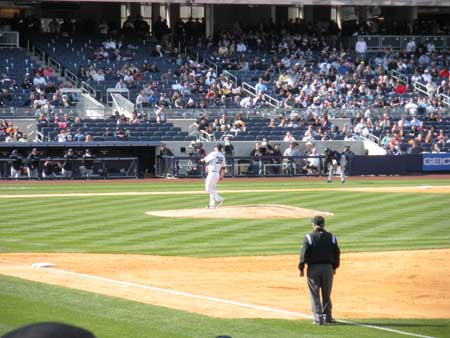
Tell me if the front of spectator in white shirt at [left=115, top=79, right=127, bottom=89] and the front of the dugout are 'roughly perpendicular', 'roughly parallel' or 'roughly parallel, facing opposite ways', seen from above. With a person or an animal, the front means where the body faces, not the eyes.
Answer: roughly parallel

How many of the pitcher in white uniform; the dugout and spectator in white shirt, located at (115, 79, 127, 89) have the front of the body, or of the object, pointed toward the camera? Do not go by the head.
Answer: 2

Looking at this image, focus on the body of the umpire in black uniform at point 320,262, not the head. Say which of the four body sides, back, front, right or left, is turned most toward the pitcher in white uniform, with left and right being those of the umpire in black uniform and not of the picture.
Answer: front

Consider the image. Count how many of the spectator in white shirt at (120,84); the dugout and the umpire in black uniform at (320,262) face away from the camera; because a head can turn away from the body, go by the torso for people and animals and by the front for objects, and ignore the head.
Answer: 1

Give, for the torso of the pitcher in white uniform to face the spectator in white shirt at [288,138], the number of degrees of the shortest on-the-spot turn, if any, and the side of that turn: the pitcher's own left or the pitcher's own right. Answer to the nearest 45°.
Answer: approximately 45° to the pitcher's own right

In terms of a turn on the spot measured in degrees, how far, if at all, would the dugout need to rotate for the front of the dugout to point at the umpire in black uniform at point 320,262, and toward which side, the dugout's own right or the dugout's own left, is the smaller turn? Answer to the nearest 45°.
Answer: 0° — it already faces them

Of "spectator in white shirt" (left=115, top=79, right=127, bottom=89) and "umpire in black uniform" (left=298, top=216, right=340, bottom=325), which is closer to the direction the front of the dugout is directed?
the umpire in black uniform

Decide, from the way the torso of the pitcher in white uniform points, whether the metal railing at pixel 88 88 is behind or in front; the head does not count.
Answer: in front

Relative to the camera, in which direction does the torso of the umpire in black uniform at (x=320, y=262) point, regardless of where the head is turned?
away from the camera

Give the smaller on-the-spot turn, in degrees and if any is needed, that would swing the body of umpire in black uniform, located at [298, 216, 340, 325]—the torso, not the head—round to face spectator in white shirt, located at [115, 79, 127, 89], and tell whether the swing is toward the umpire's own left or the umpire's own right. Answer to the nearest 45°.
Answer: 0° — they already face them

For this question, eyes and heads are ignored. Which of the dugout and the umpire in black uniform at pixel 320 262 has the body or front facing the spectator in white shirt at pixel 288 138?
the umpire in black uniform

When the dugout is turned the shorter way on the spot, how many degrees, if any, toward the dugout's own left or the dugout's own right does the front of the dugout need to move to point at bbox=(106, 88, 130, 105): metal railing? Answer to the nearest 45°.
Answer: approximately 180°

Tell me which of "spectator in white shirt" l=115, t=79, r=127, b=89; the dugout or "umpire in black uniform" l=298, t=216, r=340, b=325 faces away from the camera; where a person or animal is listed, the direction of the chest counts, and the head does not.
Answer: the umpire in black uniform

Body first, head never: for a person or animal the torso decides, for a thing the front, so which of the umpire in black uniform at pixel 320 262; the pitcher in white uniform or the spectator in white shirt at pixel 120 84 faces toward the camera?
the spectator in white shirt

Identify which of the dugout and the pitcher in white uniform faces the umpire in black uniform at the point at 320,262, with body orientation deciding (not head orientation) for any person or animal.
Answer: the dugout

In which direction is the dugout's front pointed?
toward the camera

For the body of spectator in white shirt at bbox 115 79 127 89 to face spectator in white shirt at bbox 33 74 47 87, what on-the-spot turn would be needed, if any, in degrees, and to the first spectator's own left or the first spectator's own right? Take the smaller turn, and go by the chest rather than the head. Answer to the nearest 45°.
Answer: approximately 90° to the first spectator's own right

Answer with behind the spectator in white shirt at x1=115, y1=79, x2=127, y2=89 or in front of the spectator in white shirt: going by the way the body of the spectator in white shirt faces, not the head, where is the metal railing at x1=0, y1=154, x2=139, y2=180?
in front

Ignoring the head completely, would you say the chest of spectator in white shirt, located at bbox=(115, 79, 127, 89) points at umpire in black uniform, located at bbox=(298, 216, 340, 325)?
yes

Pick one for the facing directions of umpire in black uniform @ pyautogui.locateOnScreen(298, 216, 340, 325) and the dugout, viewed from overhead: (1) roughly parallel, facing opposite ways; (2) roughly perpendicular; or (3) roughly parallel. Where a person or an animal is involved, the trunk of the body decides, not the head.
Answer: roughly parallel, facing opposite ways

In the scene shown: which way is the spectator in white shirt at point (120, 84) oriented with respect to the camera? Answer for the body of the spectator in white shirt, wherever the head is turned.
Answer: toward the camera
